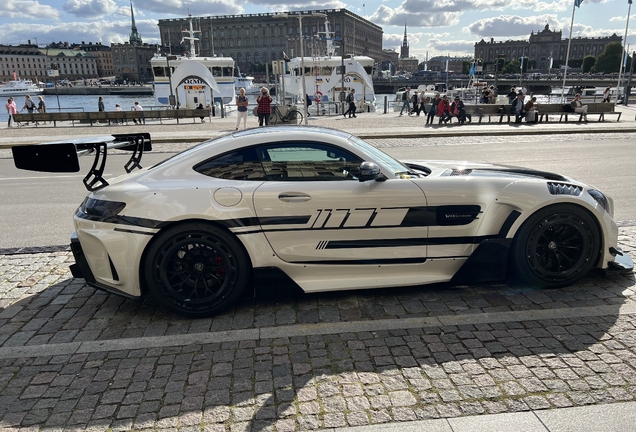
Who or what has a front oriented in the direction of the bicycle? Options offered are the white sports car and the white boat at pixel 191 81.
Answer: the white boat

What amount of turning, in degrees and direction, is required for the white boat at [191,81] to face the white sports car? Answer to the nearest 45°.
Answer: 0° — it already faces it

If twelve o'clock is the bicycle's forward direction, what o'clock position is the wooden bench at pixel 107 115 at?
The wooden bench is roughly at 1 o'clock from the bicycle.

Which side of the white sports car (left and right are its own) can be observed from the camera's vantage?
right

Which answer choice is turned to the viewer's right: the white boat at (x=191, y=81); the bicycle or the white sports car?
the white sports car

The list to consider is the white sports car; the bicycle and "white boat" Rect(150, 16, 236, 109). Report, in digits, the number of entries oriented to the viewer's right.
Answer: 1

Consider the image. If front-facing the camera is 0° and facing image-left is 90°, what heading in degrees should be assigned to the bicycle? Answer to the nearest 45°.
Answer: approximately 90°

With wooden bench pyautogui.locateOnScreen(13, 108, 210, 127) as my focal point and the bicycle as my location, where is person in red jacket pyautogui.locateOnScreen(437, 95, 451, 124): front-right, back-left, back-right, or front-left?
back-right

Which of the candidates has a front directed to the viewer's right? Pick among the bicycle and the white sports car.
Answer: the white sports car

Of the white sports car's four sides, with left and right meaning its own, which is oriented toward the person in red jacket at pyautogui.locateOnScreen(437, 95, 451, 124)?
left

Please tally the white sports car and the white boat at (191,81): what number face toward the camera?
1

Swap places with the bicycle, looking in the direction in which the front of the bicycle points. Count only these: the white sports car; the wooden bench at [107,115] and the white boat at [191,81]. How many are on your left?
1

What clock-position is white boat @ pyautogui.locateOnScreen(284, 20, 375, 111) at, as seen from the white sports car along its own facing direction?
The white boat is roughly at 9 o'clock from the white sports car.
